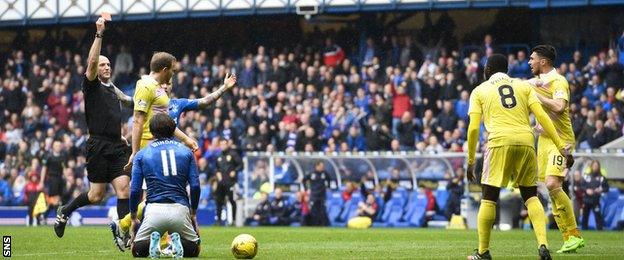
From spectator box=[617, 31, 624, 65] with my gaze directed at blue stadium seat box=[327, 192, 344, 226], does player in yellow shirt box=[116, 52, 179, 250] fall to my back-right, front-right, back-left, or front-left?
front-left

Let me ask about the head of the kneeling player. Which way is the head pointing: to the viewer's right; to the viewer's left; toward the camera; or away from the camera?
away from the camera

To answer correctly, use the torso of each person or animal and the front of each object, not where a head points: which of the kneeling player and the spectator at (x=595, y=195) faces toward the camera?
the spectator

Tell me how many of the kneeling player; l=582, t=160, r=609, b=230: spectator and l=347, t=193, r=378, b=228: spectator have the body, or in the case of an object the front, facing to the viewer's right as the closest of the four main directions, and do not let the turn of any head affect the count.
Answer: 0

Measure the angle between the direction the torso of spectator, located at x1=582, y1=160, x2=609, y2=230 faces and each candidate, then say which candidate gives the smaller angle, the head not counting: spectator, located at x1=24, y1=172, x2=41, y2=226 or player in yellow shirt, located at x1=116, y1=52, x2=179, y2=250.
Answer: the player in yellow shirt

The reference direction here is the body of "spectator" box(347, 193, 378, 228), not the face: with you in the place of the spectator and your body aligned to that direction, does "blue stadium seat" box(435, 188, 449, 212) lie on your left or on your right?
on your left

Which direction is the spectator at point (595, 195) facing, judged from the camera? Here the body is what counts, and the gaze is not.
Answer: toward the camera

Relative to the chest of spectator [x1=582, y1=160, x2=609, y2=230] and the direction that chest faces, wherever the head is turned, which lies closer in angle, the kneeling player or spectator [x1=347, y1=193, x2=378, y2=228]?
the kneeling player

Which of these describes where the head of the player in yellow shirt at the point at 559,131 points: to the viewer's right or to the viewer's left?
to the viewer's left

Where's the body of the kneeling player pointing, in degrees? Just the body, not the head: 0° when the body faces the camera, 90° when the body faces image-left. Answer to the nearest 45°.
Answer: approximately 180°

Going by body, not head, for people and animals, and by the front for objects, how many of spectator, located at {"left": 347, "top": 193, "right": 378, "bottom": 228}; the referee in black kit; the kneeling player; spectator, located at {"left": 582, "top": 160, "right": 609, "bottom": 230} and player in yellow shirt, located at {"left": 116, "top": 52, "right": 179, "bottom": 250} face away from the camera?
1

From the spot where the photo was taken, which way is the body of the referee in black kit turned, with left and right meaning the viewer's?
facing the viewer and to the right of the viewer
